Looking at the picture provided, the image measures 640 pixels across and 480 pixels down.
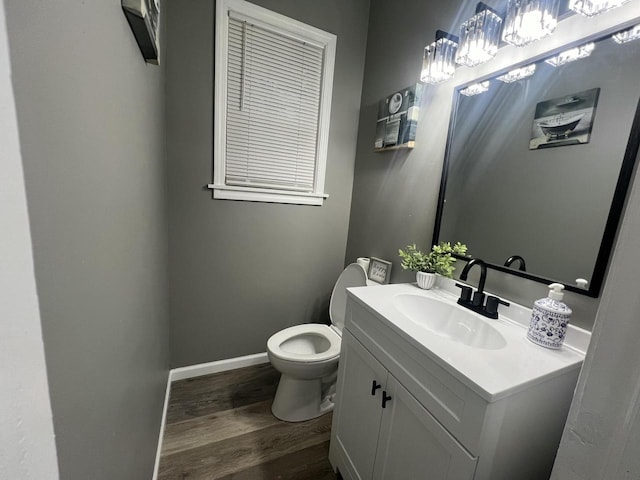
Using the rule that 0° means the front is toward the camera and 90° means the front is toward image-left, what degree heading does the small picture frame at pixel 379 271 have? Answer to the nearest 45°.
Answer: approximately 45°

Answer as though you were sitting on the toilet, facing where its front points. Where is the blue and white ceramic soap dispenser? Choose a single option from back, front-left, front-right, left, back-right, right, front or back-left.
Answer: left

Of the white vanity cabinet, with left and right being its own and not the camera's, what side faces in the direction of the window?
right

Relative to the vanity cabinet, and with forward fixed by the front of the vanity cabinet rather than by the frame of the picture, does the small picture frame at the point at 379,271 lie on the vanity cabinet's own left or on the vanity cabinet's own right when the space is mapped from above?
on the vanity cabinet's own right

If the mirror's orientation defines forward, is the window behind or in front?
in front

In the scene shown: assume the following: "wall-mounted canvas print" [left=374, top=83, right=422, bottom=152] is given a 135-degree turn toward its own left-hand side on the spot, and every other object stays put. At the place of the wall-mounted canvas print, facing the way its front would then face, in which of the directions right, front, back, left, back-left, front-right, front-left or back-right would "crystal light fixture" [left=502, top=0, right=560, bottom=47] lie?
front-right
